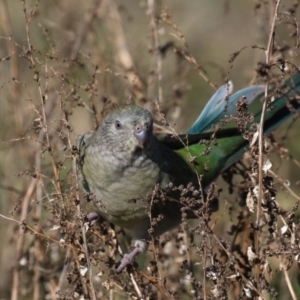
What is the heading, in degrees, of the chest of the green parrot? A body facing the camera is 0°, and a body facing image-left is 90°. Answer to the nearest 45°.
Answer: approximately 45°
